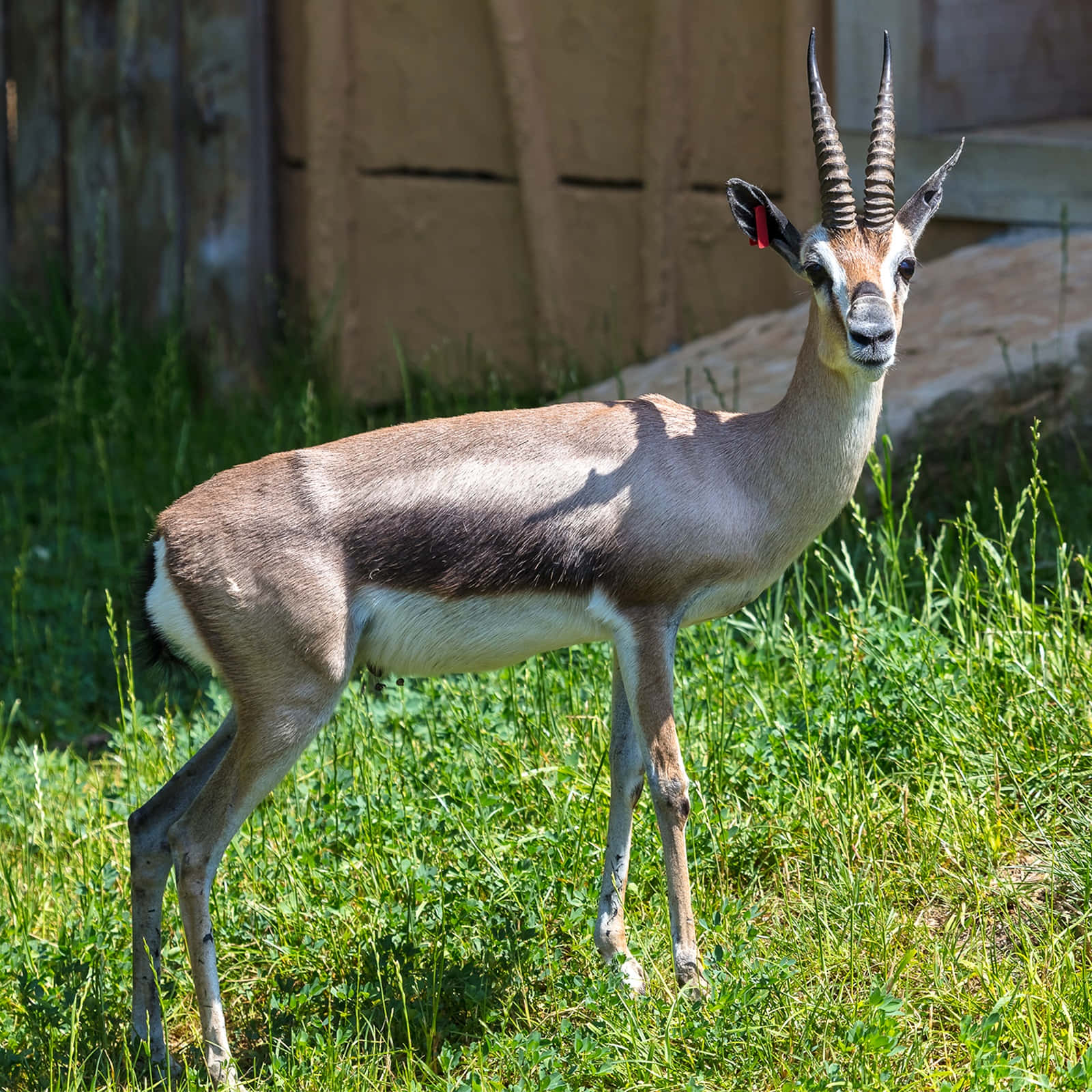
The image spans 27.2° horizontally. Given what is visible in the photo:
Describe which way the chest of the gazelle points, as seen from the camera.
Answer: to the viewer's right
